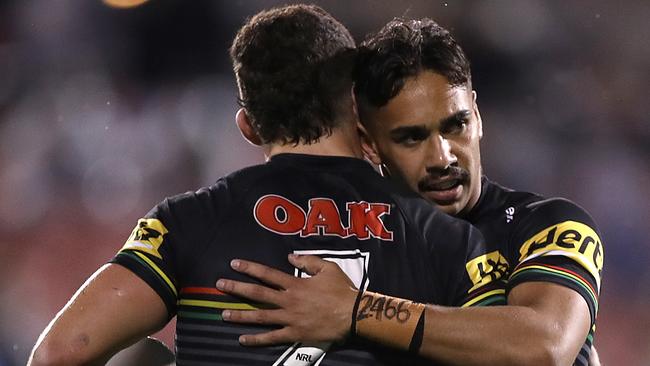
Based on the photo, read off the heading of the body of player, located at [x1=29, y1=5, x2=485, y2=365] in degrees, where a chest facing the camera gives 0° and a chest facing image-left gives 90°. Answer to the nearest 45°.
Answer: approximately 180°
